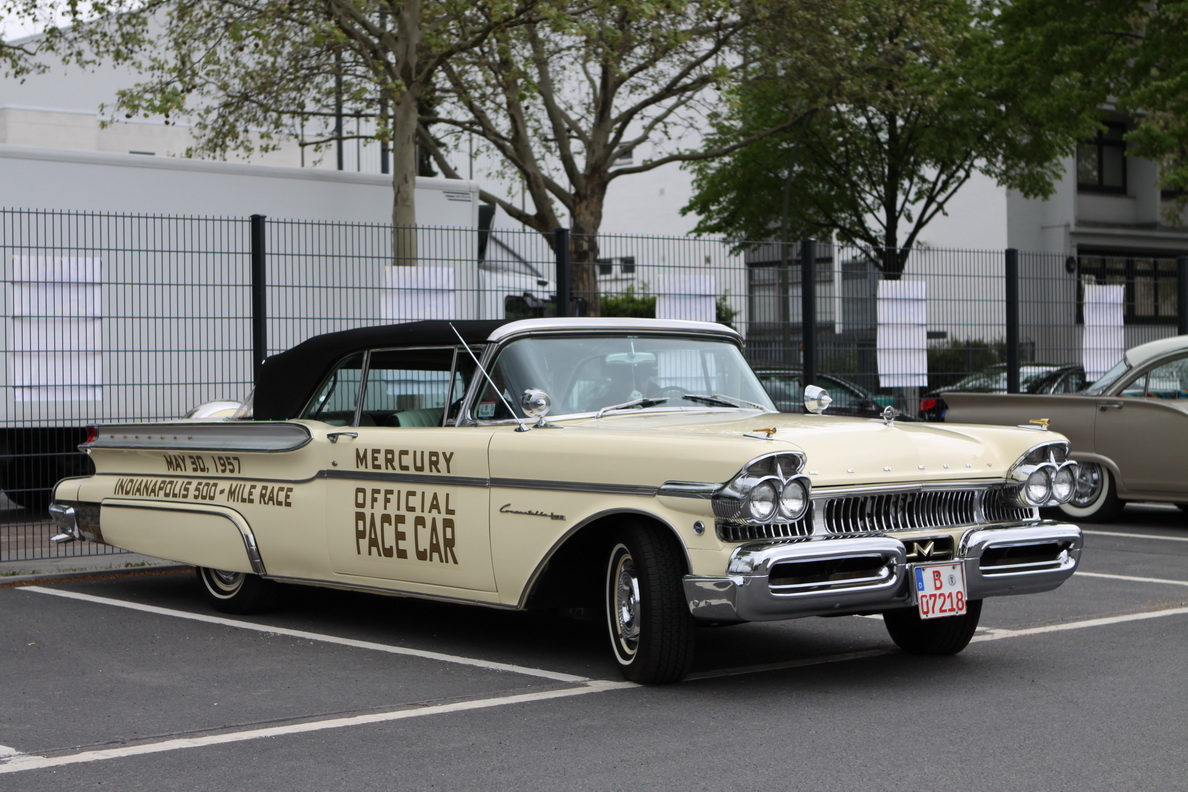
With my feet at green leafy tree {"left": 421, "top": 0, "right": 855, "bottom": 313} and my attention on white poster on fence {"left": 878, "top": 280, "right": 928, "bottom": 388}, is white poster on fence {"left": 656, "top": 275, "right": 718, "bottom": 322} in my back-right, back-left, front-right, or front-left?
front-right

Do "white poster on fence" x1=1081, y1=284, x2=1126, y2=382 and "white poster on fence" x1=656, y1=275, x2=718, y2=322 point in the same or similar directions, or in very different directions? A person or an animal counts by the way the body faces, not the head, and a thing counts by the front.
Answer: same or similar directions
